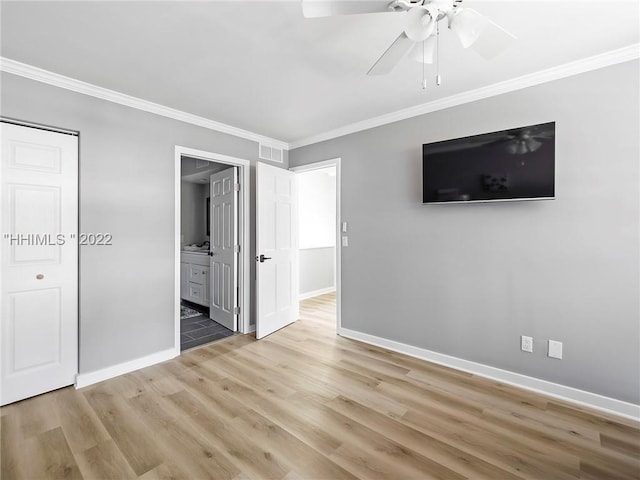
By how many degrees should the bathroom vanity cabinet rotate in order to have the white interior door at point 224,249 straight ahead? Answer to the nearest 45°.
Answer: approximately 45° to its left

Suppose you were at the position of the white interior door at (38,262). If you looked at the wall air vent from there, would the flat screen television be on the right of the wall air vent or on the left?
right
